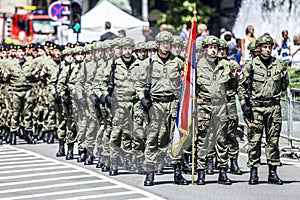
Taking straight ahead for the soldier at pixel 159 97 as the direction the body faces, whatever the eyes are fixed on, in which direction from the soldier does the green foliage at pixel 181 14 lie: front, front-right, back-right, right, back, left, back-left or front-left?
back

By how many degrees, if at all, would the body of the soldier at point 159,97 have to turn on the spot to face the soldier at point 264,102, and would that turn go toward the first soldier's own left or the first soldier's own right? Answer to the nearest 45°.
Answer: approximately 90° to the first soldier's own left

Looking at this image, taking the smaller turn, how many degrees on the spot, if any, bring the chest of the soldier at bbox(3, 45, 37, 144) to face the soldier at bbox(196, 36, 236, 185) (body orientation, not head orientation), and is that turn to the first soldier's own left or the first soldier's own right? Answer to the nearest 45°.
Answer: approximately 45° to the first soldier's own left

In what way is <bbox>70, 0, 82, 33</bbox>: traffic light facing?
toward the camera

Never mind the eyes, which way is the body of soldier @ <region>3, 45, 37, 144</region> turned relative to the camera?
toward the camera

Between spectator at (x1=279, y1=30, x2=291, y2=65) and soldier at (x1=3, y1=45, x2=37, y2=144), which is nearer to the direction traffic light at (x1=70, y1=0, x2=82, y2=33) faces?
the soldier

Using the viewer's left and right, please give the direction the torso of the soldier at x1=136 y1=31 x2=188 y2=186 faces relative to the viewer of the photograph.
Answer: facing the viewer
